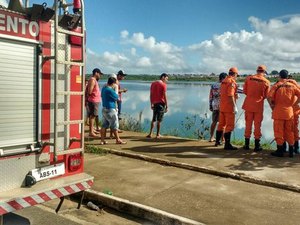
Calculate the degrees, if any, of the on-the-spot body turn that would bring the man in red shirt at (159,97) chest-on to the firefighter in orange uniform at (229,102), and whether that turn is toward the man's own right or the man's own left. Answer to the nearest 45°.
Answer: approximately 90° to the man's own right

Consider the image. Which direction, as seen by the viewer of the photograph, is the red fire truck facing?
facing away from the viewer and to the left of the viewer

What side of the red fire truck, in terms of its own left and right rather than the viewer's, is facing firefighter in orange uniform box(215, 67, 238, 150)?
right

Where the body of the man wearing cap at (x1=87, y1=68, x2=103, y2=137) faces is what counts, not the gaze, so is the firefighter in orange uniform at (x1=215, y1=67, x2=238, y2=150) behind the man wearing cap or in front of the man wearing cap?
in front

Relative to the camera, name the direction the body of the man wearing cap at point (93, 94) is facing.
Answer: to the viewer's right

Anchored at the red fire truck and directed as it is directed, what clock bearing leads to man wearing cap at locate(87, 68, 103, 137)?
The man wearing cap is roughly at 2 o'clock from the red fire truck.

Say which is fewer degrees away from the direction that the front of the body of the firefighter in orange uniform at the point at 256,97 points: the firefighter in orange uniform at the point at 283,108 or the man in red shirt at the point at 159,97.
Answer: the man in red shirt

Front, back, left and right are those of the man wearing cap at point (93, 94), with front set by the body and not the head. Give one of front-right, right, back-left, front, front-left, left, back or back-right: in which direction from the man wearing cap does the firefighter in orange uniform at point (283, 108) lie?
front-right
